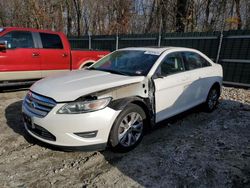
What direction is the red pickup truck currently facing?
to the viewer's left

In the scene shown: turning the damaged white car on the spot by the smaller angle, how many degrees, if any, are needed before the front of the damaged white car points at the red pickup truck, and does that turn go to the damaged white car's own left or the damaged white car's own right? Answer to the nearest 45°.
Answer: approximately 90° to the damaged white car's own right

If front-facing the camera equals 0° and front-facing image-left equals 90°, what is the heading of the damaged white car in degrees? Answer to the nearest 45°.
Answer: approximately 45°

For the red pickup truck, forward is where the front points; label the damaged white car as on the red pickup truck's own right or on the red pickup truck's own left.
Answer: on the red pickup truck's own left
